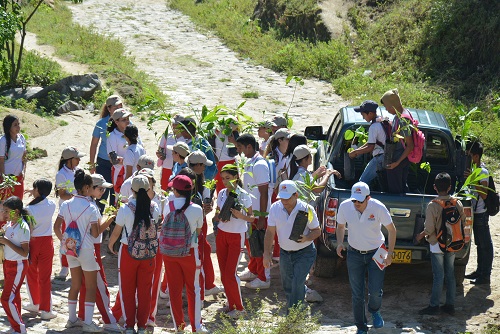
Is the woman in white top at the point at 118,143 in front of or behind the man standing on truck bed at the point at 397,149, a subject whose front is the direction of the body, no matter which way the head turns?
in front

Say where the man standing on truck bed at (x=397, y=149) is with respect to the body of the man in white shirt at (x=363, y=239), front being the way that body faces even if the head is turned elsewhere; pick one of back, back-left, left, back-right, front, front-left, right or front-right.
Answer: back

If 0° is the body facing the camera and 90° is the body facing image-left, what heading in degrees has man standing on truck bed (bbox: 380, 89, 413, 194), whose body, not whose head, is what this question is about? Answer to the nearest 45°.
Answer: approximately 90°

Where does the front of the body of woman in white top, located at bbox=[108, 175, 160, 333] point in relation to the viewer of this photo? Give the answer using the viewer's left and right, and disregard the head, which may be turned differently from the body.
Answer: facing away from the viewer

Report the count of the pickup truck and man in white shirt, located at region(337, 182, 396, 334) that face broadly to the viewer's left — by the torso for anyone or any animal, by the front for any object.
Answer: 0

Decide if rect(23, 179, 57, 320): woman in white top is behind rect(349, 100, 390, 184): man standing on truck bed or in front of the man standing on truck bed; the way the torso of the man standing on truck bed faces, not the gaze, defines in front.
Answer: in front

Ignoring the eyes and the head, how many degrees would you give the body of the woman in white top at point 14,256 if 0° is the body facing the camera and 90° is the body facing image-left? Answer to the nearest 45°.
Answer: approximately 45°

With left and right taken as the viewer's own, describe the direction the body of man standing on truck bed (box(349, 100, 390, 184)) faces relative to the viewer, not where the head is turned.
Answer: facing to the left of the viewer

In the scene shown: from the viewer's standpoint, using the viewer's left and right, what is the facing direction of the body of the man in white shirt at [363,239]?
facing the viewer

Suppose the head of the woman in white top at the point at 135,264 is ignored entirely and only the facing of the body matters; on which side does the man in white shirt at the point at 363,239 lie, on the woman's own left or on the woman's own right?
on the woman's own right

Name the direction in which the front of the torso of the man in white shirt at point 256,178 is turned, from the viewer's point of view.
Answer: to the viewer's left

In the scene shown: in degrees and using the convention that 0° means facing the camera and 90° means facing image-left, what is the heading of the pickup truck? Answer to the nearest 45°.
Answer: approximately 180°

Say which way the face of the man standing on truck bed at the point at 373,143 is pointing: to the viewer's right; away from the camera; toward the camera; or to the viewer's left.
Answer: to the viewer's left
